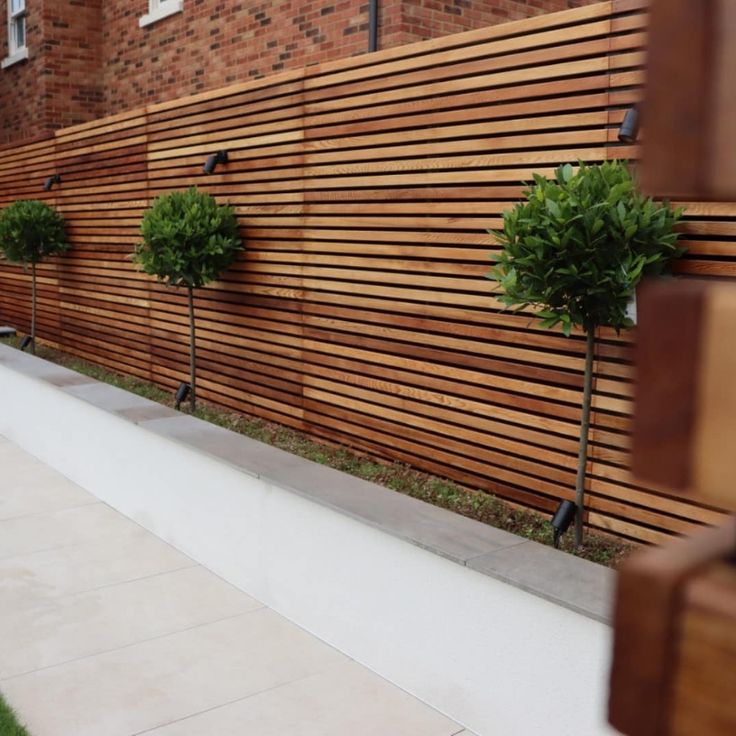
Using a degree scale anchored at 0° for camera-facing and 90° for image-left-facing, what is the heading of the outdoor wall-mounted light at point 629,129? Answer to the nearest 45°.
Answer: approximately 45°

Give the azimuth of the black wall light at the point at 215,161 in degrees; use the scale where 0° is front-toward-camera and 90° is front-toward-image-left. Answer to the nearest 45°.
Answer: approximately 45°

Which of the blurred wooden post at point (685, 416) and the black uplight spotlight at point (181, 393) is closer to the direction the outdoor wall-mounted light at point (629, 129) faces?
the blurred wooden post

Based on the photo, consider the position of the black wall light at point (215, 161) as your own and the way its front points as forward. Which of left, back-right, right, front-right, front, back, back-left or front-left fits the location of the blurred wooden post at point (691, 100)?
front-left

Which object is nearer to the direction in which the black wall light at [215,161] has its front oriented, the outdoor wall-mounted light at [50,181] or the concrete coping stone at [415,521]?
the concrete coping stone

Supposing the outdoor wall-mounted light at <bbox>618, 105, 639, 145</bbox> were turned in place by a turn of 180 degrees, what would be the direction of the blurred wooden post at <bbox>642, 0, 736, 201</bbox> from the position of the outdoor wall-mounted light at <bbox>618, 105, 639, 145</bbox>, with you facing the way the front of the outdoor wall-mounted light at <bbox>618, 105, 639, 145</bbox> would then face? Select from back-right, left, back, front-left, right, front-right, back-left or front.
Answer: back-right

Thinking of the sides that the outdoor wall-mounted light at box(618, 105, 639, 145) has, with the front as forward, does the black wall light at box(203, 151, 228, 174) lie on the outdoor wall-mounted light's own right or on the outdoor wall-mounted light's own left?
on the outdoor wall-mounted light's own right

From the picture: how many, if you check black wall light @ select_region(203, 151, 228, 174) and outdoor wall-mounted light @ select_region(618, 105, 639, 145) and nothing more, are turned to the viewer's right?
0

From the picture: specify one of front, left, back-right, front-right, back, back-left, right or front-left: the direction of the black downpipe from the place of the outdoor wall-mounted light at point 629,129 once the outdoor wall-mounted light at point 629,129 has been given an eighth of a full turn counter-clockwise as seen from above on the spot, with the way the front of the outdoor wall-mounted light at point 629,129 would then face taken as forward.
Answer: back-right

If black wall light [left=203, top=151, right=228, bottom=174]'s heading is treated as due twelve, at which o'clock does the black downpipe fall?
The black downpipe is roughly at 7 o'clock from the black wall light.
